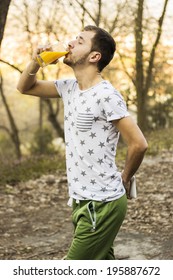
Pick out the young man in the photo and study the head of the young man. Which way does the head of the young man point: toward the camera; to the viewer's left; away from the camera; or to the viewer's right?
to the viewer's left
